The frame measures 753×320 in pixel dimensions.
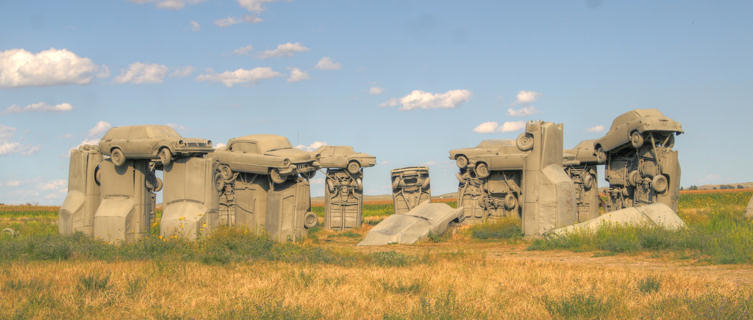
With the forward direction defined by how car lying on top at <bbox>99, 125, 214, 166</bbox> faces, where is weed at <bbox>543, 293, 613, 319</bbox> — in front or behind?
in front

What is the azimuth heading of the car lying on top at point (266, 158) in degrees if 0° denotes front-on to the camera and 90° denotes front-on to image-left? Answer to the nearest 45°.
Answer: approximately 315°

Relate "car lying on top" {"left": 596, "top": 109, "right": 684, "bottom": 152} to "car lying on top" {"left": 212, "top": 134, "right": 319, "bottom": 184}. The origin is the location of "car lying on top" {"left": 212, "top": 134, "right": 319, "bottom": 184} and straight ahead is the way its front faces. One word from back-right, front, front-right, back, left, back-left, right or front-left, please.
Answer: front-left

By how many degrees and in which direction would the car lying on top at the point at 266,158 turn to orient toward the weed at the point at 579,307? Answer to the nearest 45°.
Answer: approximately 45° to its right

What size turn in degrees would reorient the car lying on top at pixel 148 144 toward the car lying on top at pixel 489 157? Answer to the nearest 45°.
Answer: approximately 45° to its left

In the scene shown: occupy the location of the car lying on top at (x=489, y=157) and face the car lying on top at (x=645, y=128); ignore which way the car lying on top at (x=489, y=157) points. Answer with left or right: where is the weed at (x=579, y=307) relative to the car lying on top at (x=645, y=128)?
right

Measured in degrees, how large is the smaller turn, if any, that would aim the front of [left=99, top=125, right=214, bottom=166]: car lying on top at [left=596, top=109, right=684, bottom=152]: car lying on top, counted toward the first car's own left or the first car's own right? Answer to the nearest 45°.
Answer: approximately 45° to the first car's own left

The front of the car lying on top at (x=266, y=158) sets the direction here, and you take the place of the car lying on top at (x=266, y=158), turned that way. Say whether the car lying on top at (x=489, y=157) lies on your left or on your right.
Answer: on your left

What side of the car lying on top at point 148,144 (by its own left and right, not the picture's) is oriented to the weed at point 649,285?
front

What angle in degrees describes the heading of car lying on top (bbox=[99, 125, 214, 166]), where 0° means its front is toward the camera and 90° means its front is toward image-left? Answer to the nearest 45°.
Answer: approximately 315°

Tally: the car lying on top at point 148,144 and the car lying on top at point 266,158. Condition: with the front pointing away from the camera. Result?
0
